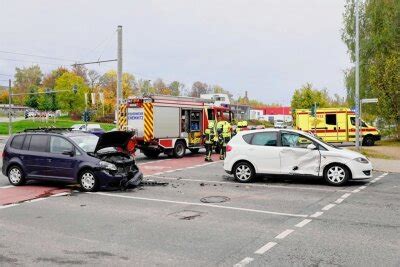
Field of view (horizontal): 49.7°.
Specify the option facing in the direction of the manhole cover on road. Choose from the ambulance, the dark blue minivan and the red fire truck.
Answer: the dark blue minivan

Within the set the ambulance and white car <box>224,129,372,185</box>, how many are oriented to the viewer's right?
2

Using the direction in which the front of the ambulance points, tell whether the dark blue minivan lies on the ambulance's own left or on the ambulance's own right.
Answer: on the ambulance's own right

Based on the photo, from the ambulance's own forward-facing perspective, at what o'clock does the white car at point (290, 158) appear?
The white car is roughly at 3 o'clock from the ambulance.

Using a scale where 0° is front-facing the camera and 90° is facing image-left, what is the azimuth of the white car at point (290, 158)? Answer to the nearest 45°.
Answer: approximately 270°

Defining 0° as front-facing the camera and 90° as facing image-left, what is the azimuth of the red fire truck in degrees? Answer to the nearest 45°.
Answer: approximately 225°

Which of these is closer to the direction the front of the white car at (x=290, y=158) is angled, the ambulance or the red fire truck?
the ambulance

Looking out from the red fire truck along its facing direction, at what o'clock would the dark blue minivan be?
The dark blue minivan is roughly at 5 o'clock from the red fire truck.

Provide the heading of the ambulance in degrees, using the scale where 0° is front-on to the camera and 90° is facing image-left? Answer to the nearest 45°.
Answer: approximately 270°

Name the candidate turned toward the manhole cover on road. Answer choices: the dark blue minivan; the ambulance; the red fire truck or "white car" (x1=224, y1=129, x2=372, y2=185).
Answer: the dark blue minivan
